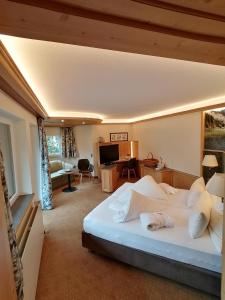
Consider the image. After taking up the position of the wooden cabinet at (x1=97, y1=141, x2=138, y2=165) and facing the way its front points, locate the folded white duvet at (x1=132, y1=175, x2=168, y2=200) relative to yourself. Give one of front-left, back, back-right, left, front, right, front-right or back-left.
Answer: front

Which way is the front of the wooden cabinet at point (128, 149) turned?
toward the camera

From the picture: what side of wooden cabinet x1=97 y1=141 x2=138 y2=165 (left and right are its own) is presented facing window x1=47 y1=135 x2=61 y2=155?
right

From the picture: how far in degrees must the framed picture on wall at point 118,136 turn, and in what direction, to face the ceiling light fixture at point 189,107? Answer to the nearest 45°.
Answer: approximately 45° to its left

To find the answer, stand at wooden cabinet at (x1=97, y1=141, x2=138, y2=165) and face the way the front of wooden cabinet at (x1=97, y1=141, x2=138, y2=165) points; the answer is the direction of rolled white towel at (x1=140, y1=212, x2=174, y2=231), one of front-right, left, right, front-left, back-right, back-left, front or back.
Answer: front

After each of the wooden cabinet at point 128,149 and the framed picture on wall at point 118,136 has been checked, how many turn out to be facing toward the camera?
2

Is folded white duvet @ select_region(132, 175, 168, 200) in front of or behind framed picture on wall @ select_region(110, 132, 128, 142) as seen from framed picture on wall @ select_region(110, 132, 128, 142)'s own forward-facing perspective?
in front

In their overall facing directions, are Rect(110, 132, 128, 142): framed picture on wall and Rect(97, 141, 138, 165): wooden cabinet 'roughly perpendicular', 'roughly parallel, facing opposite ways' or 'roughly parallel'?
roughly parallel

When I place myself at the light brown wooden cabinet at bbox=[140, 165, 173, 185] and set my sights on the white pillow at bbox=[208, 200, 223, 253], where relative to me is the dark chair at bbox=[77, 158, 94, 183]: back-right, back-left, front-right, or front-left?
back-right

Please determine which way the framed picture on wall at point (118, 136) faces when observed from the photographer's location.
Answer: facing the viewer

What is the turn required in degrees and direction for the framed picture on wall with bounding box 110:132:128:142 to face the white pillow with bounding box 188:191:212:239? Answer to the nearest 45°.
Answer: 0° — it already faces it

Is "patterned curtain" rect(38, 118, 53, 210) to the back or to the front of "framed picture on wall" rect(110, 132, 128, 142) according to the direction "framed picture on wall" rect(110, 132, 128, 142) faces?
to the front

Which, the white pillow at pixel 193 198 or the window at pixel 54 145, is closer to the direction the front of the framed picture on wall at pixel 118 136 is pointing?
the white pillow

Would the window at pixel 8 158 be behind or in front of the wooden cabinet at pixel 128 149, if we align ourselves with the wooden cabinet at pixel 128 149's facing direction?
in front
